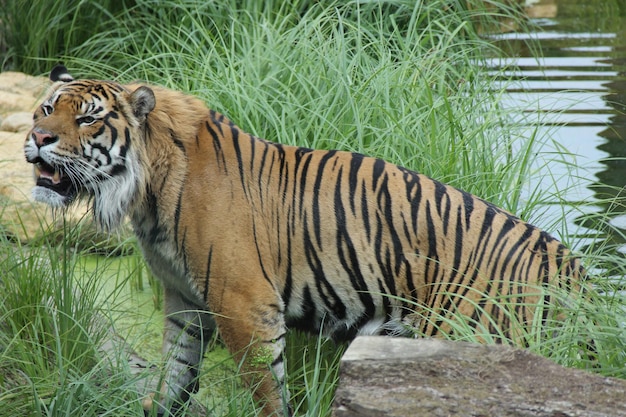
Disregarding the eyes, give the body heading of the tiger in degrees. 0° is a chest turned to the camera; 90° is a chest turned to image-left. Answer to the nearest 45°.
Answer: approximately 90°

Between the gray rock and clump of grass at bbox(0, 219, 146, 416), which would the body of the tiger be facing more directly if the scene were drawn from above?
the clump of grass

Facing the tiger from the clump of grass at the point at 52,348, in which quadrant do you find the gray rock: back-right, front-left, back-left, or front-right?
front-right

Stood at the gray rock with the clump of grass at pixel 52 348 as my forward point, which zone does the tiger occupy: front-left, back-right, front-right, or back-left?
front-right

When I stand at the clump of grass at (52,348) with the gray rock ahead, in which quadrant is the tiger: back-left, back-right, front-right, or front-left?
front-left

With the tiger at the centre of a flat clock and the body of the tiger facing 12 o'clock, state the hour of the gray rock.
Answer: The gray rock is roughly at 8 o'clock from the tiger.

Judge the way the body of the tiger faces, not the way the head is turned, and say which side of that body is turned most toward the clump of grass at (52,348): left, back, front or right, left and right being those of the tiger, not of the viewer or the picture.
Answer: front
